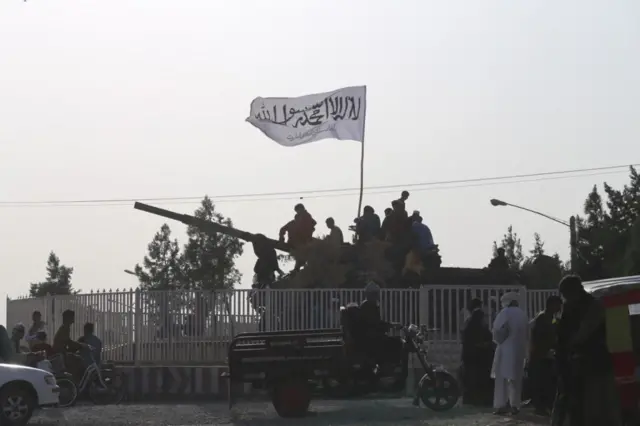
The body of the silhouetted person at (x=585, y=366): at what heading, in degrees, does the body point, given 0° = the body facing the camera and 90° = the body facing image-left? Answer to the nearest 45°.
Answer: approximately 90°

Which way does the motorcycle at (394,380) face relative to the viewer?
to the viewer's right

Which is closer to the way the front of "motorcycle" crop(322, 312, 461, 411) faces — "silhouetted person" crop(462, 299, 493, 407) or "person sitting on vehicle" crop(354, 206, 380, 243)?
the silhouetted person

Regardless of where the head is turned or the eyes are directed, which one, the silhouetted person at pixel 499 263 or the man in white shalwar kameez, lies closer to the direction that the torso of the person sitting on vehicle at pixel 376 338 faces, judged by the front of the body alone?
the man in white shalwar kameez

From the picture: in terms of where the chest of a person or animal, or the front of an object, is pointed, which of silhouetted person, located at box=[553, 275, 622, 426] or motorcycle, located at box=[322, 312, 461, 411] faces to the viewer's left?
the silhouetted person

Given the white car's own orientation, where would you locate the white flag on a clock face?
The white flag is roughly at 10 o'clock from the white car.

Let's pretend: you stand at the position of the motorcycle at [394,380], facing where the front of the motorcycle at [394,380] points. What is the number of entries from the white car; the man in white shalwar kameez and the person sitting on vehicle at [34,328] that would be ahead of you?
1

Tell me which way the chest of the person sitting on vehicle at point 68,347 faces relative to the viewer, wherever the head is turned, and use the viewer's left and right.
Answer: facing to the right of the viewer
